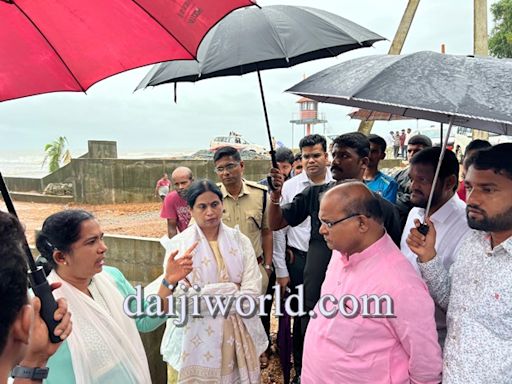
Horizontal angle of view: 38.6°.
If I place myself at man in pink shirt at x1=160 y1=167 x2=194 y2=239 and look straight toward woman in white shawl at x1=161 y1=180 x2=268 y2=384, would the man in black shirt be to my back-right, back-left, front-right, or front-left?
front-left

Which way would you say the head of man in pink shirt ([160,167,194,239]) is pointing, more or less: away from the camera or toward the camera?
toward the camera

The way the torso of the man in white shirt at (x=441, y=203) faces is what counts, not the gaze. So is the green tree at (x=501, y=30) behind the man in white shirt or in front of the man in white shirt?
behind

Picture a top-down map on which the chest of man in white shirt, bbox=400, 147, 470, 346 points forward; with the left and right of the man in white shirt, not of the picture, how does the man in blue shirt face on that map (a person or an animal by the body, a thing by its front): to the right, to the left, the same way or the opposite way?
the same way

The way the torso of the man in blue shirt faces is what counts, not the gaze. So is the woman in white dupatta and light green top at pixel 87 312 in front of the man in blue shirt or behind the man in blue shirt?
in front

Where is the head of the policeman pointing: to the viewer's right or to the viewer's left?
to the viewer's left

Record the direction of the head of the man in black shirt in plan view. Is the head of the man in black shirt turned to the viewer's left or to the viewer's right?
to the viewer's left

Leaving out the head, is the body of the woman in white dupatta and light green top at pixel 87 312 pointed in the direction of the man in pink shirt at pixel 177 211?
no

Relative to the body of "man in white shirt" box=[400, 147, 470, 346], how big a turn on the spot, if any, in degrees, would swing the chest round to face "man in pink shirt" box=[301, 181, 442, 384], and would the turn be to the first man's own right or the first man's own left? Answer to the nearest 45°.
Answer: approximately 45° to the first man's own left

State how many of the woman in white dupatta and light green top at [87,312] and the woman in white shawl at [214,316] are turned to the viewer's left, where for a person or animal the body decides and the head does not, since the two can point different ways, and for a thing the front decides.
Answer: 0

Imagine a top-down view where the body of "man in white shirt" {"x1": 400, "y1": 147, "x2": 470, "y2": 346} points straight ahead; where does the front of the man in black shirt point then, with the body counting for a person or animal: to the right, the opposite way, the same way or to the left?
the same way

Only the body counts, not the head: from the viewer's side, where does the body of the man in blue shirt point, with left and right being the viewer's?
facing the viewer and to the left of the viewer

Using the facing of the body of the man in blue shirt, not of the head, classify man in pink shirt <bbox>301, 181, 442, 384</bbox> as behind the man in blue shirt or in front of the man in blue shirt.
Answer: in front

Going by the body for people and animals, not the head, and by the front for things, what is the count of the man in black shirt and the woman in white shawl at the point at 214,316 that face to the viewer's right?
0

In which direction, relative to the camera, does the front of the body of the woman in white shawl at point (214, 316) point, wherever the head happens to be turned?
toward the camera
